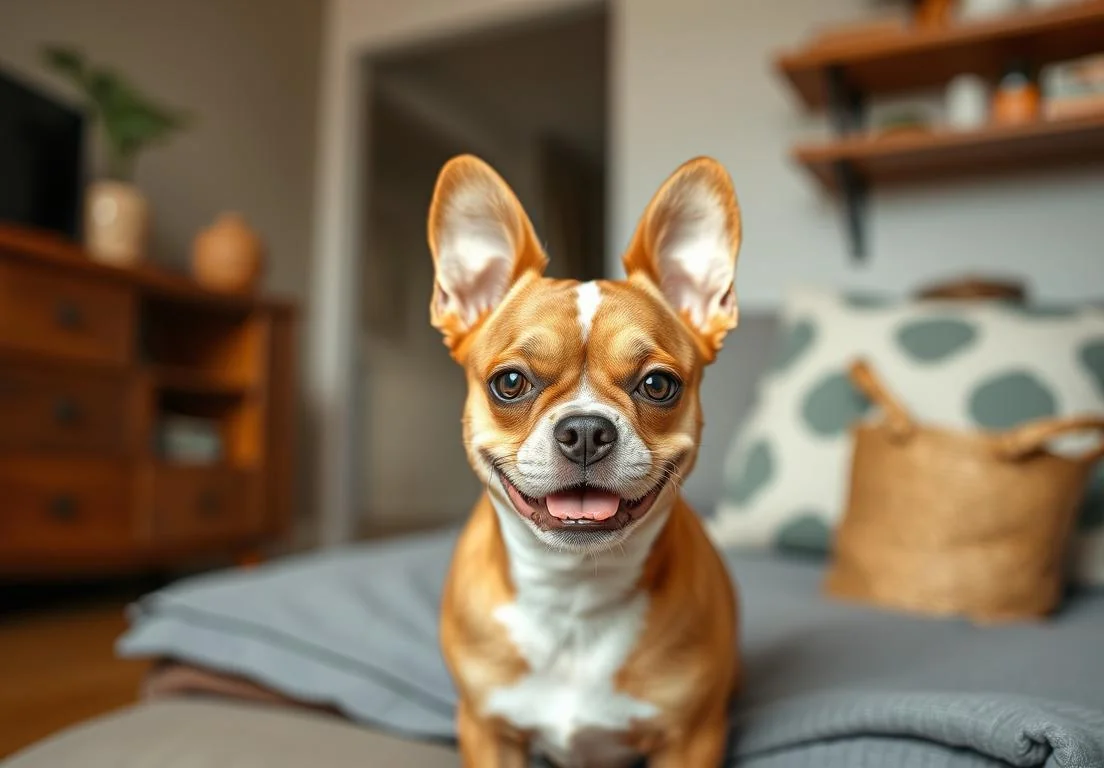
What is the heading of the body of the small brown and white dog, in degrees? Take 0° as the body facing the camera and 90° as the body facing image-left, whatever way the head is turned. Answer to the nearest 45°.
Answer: approximately 0°

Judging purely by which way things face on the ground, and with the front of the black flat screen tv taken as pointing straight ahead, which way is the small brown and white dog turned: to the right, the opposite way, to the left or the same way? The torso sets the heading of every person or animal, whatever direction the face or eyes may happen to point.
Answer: to the right

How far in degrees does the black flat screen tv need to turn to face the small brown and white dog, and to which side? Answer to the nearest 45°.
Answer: approximately 45° to its right

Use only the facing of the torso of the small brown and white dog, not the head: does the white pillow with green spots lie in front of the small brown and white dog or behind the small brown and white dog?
behind

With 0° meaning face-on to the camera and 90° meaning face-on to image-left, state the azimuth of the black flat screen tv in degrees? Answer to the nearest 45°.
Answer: approximately 315°

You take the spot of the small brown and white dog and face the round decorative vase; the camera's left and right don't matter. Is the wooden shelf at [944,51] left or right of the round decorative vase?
right
